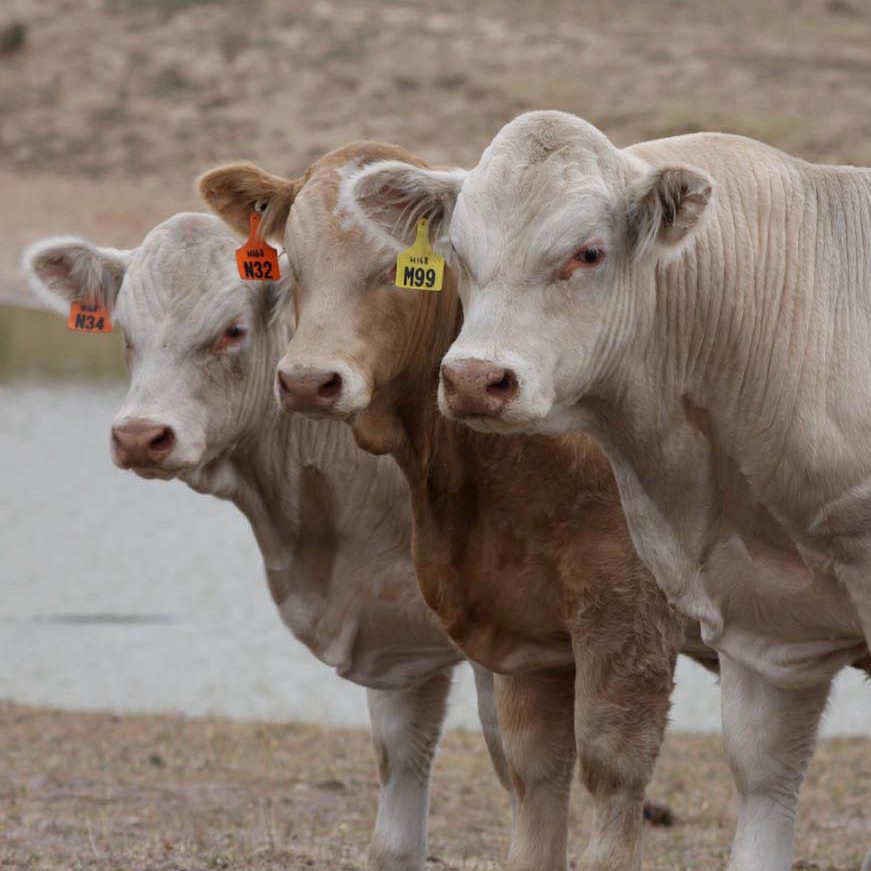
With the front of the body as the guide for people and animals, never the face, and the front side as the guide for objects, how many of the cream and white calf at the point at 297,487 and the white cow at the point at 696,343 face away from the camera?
0

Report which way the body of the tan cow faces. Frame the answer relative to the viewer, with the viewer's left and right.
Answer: facing the viewer and to the left of the viewer

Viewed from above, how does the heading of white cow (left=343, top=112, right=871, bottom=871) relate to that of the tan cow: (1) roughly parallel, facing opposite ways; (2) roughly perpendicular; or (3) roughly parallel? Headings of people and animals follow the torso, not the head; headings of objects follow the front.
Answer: roughly parallel

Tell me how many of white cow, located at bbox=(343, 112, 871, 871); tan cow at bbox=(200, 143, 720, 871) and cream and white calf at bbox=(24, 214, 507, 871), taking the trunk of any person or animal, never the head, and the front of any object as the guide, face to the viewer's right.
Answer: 0

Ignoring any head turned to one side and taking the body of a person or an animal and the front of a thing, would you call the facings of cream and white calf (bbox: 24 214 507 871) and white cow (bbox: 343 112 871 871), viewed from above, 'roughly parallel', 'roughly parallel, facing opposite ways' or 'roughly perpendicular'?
roughly parallel

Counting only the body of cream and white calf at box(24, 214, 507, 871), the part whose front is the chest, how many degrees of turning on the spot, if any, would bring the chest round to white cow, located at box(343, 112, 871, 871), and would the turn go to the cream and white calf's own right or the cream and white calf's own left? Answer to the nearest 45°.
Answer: approximately 90° to the cream and white calf's own left

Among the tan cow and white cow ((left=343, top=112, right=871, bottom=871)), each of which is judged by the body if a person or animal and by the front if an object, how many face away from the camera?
0

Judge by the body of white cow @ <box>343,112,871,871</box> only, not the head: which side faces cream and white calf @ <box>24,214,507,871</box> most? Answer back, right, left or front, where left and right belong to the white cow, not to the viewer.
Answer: right

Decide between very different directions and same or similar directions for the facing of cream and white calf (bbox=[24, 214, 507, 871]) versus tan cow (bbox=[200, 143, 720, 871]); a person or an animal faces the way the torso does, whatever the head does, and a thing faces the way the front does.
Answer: same or similar directions
